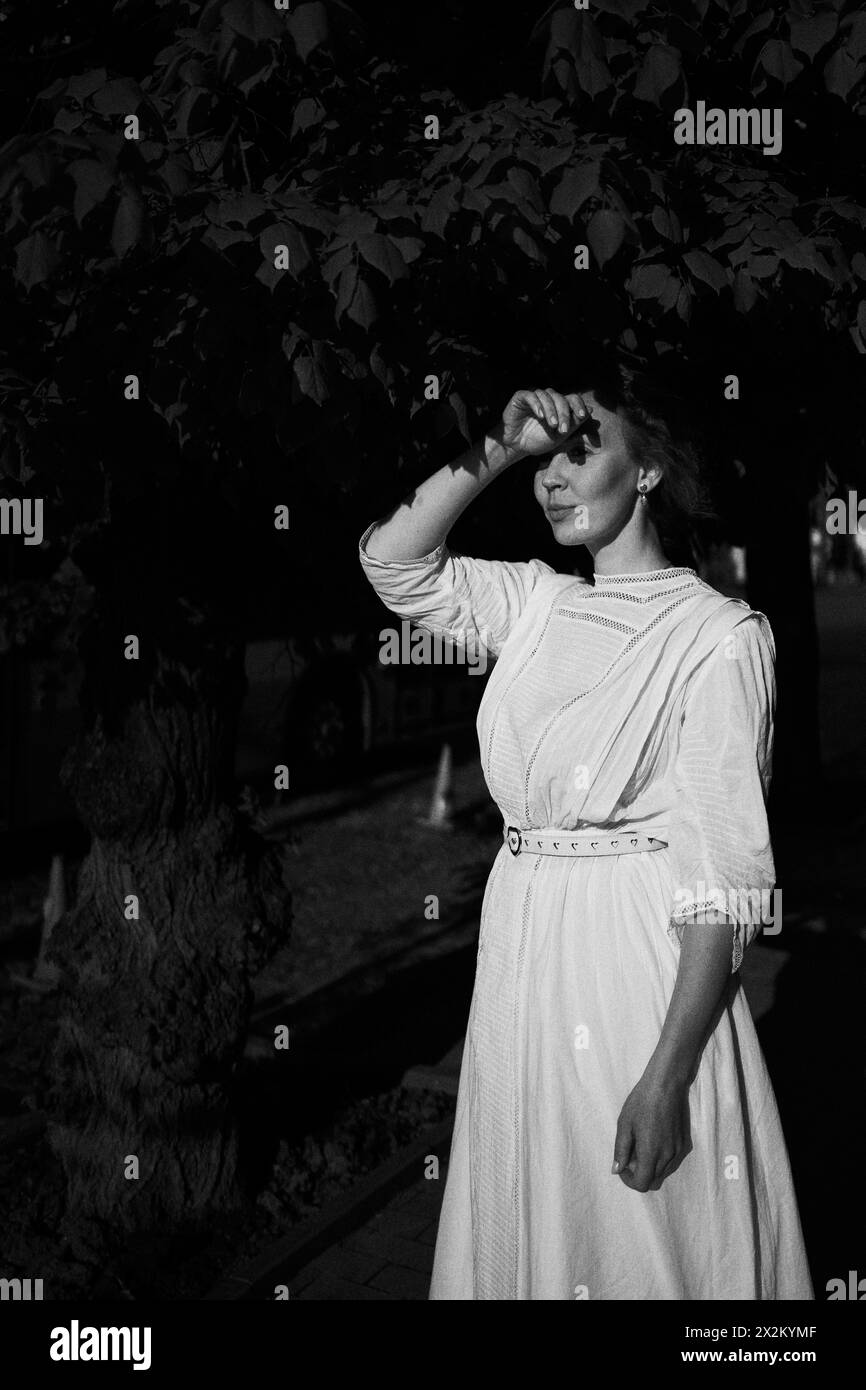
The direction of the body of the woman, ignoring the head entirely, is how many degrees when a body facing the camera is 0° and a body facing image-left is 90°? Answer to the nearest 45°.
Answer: approximately 45°

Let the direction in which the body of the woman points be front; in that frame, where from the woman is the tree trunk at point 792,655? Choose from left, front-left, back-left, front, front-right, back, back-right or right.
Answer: back-right
